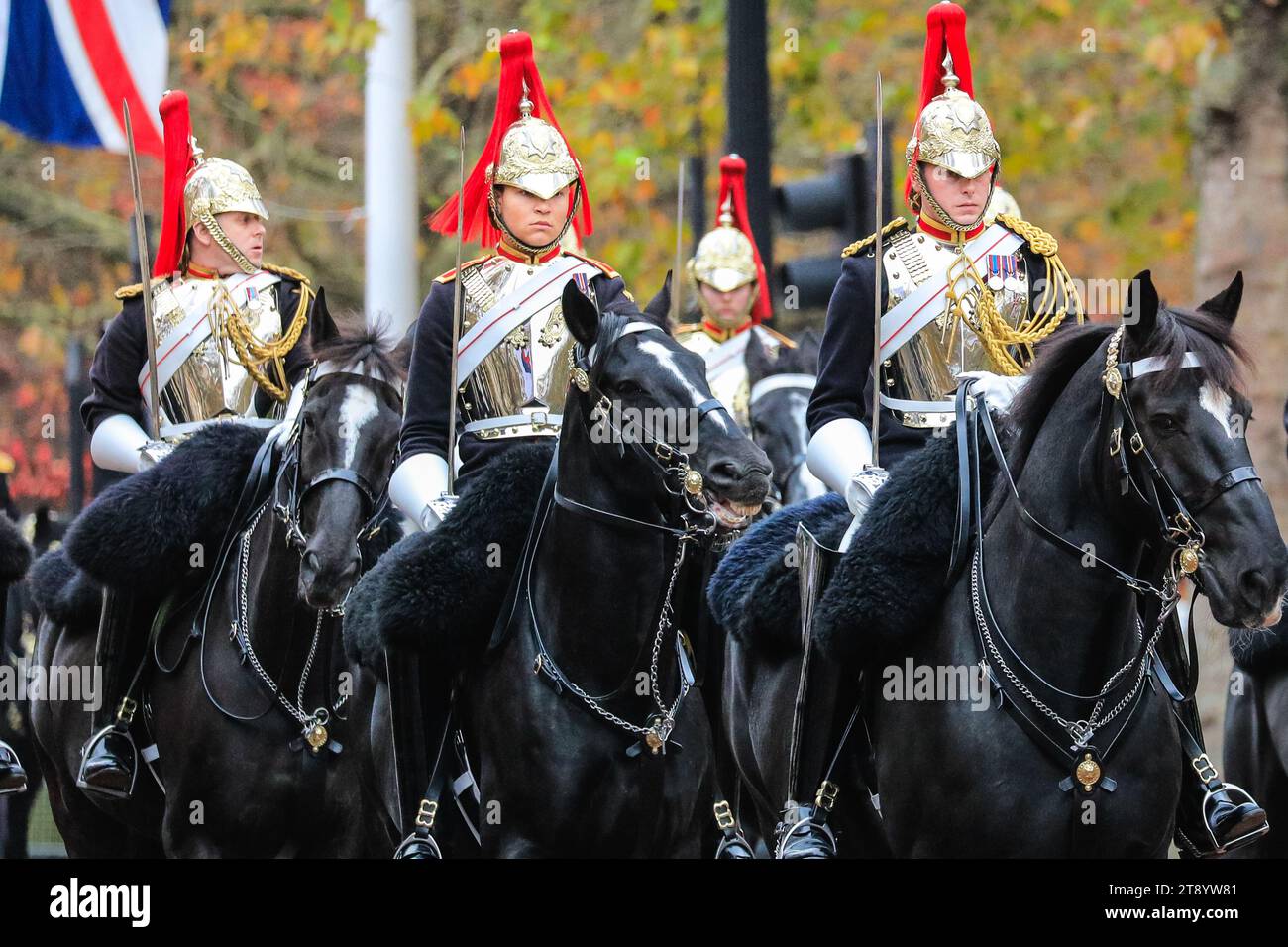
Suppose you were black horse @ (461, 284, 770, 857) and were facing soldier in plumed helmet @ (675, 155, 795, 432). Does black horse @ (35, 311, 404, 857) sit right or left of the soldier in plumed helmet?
left

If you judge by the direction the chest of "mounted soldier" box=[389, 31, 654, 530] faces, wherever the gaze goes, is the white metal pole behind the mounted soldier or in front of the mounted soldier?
behind

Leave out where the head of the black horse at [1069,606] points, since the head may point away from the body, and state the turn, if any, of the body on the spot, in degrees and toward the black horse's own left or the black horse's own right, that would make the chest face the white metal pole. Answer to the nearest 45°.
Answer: approximately 180°

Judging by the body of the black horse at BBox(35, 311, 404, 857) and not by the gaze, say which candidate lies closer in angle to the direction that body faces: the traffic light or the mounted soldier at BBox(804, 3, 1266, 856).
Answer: the mounted soldier

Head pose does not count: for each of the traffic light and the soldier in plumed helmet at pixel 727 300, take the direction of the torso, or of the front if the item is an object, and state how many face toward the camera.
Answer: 1

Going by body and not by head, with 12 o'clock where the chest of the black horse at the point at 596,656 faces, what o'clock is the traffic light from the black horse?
The traffic light is roughly at 8 o'clock from the black horse.

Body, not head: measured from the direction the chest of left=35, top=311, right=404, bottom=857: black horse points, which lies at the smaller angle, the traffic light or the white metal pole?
the traffic light

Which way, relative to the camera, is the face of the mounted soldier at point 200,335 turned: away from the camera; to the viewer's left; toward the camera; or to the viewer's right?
to the viewer's right

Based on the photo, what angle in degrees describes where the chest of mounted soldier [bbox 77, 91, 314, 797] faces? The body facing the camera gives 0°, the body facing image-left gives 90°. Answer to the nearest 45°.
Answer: approximately 315°

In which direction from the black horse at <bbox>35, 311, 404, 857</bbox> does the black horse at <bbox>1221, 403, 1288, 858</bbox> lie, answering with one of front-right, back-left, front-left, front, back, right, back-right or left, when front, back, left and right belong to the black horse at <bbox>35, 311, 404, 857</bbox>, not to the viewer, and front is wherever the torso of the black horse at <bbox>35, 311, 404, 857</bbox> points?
front-left
